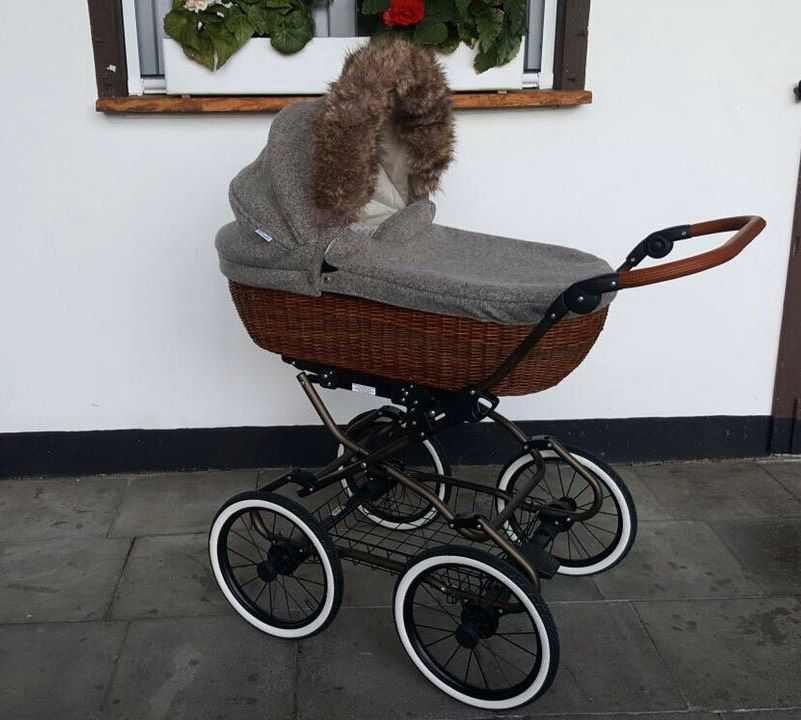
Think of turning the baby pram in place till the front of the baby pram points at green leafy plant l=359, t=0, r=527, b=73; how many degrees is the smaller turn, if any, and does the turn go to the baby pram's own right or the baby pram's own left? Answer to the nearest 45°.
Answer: approximately 45° to the baby pram's own right

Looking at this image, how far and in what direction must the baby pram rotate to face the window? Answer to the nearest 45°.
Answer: approximately 45° to its right

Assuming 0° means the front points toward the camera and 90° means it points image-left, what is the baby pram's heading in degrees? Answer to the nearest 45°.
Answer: approximately 135°

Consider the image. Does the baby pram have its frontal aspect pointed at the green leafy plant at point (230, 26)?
yes
